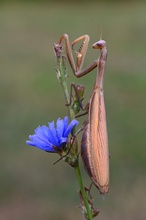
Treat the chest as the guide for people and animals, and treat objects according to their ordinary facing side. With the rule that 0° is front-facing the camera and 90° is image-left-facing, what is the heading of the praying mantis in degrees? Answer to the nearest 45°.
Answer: approximately 90°
